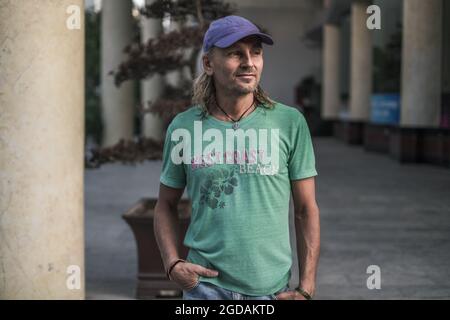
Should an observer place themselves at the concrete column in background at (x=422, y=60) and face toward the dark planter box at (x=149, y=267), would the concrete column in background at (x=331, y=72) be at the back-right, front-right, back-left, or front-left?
back-right

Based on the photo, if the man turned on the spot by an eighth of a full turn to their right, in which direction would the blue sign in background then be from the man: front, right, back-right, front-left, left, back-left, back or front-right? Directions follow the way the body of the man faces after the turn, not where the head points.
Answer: back-right

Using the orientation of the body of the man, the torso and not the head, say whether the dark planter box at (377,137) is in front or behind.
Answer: behind

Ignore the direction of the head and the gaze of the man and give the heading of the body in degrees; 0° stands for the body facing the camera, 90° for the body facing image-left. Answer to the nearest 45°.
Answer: approximately 0°

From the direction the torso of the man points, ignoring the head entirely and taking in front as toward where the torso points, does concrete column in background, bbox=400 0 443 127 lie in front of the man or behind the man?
behind

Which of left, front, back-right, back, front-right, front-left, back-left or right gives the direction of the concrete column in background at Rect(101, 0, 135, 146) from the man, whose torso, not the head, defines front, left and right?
back

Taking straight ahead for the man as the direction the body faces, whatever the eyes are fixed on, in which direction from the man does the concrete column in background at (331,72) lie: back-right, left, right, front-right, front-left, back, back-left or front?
back

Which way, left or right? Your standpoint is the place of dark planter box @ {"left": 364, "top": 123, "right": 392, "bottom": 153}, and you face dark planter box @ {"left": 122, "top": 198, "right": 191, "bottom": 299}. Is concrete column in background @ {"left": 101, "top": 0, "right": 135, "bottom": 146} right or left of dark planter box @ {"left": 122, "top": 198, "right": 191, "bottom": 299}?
right

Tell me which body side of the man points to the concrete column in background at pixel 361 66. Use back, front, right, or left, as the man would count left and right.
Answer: back

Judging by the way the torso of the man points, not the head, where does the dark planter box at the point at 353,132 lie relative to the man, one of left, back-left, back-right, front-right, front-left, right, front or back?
back
